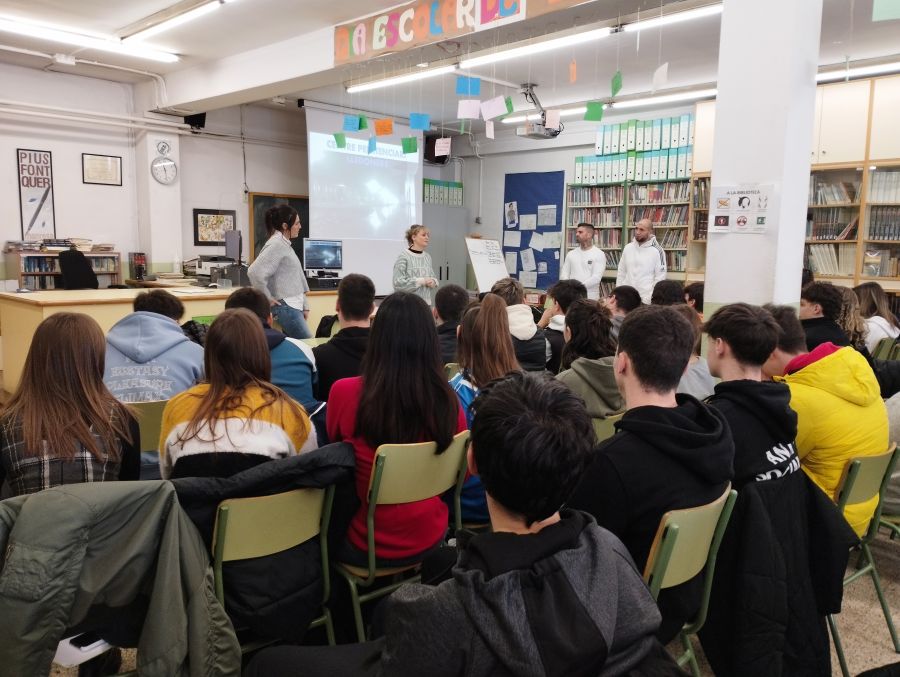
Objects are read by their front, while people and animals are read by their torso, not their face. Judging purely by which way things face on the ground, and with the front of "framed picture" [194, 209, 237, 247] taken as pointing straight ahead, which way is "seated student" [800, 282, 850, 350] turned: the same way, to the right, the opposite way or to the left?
the opposite way

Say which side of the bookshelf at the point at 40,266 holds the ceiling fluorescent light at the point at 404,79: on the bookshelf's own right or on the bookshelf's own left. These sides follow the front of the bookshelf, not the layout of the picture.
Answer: on the bookshelf's own left

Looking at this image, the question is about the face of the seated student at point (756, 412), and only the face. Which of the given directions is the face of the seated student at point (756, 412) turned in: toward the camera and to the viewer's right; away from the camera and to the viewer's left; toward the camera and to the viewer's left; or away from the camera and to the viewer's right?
away from the camera and to the viewer's left

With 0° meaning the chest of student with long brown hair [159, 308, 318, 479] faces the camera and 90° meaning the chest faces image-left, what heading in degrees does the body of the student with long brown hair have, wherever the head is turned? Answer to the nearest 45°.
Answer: approximately 180°

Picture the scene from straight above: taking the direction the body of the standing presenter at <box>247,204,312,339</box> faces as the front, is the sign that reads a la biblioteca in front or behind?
in front

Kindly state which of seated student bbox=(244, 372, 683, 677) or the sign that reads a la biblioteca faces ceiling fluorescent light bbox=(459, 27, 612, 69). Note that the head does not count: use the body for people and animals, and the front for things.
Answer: the seated student

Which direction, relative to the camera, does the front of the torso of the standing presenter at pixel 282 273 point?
to the viewer's right

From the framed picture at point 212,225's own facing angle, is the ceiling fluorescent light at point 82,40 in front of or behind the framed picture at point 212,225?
in front

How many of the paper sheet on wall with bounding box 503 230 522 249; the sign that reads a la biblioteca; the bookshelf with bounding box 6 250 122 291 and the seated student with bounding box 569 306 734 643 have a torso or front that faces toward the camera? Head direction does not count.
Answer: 3

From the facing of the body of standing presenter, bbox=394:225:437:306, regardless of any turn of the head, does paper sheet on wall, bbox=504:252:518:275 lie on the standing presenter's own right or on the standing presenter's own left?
on the standing presenter's own left

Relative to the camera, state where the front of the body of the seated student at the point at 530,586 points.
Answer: away from the camera
